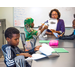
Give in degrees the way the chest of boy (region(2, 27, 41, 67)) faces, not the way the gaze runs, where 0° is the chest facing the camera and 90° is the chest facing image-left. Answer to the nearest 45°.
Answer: approximately 270°
